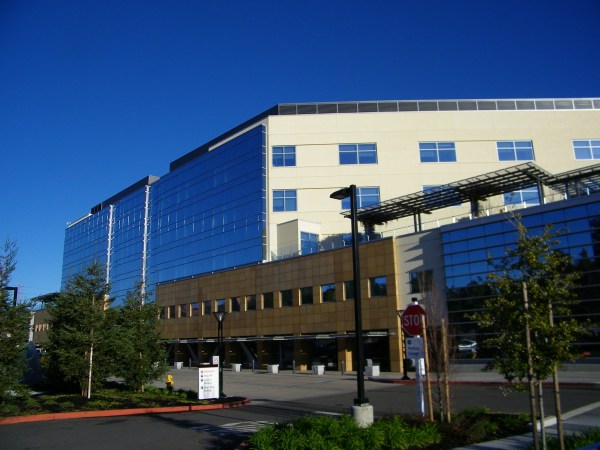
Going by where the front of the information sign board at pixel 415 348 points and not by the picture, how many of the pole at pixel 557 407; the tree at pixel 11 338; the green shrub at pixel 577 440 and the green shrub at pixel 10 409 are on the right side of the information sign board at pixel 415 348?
2

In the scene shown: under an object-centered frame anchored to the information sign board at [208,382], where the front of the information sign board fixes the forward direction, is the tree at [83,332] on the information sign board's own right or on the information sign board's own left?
on the information sign board's own right

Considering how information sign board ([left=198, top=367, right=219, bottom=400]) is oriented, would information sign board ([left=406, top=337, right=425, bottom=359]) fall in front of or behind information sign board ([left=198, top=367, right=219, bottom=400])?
in front

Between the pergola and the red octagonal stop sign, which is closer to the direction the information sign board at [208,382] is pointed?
the red octagonal stop sign

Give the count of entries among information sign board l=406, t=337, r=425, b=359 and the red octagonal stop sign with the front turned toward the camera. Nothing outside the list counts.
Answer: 2

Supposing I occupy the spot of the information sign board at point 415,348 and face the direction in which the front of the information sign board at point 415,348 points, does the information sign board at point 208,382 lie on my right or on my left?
on my right

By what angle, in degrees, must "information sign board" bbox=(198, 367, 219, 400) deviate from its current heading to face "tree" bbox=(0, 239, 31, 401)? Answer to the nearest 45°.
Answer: approximately 90° to its right

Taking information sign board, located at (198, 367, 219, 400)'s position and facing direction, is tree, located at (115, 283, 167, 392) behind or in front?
behind

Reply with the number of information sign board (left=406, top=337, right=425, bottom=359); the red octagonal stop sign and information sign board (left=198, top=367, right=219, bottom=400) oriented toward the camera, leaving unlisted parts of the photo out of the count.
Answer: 3

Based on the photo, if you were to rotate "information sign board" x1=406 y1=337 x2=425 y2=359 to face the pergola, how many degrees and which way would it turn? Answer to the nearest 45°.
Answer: approximately 180°

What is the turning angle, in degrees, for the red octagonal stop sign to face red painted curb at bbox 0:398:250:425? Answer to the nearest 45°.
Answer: approximately 90° to its right

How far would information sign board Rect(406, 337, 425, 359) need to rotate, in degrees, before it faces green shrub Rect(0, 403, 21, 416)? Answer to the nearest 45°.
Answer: approximately 90° to its right
